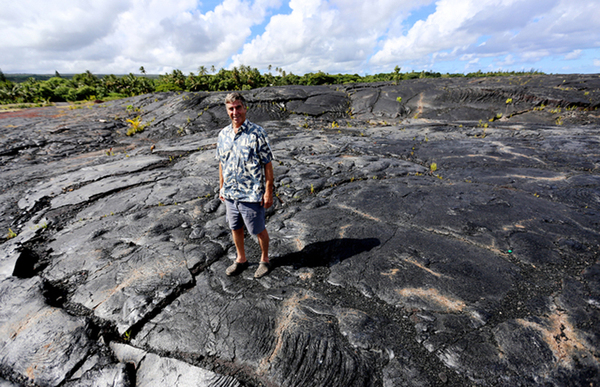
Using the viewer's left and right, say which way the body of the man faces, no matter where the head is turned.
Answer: facing the viewer and to the left of the viewer

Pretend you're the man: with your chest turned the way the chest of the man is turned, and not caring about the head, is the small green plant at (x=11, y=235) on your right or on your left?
on your right

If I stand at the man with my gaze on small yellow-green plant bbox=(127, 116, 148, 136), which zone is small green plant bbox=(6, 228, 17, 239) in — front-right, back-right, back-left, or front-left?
front-left

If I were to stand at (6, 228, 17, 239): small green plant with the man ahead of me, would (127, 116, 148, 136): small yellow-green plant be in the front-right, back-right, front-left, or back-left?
back-left

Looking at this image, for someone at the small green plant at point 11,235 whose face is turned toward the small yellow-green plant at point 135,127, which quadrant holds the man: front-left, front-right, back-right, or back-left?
back-right

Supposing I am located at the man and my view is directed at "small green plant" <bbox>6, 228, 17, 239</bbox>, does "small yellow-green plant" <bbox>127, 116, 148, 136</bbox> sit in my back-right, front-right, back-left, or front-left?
front-right

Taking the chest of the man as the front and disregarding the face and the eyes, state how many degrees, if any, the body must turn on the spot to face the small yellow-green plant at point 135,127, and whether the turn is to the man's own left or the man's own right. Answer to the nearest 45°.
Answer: approximately 135° to the man's own right
